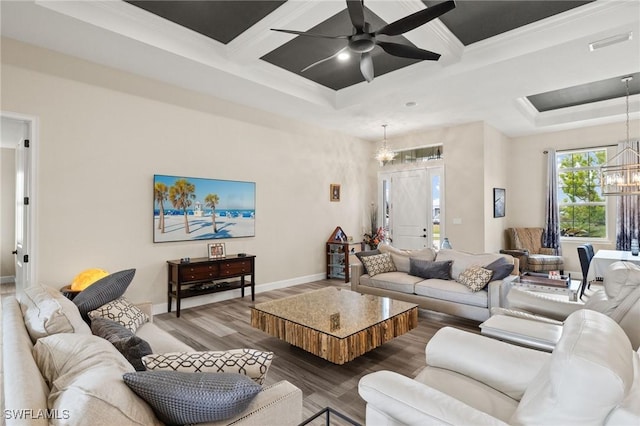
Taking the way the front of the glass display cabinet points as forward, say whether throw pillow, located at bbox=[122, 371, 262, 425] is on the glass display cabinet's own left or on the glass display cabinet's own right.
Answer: on the glass display cabinet's own right

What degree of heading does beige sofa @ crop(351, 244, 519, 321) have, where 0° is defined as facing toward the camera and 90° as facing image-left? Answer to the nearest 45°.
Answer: approximately 45°

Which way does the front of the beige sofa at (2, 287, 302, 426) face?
to the viewer's right

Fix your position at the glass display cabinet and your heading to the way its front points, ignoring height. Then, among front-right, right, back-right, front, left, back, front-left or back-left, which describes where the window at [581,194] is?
front-left

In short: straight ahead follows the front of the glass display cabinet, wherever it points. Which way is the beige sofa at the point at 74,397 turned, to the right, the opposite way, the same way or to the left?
to the left

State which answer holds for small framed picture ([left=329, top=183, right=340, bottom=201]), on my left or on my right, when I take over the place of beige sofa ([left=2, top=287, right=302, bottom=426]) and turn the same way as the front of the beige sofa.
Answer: on my left

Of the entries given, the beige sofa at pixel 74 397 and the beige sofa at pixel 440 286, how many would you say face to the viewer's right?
1

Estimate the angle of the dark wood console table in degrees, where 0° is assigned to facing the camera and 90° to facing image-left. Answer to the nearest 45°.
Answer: approximately 315°

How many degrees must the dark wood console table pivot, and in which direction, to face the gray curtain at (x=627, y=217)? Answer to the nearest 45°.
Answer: approximately 45° to its left

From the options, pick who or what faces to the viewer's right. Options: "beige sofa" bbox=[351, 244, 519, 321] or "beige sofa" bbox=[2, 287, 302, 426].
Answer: "beige sofa" bbox=[2, 287, 302, 426]

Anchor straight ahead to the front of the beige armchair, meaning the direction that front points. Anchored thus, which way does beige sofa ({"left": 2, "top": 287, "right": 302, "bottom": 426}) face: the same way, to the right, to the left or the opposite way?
to the left

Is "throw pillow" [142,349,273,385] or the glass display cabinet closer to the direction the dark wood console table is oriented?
the throw pillow

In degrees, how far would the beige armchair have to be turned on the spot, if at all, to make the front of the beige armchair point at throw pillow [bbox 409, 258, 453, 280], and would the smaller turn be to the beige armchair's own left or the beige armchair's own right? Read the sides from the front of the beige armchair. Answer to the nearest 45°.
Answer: approximately 45° to the beige armchair's own right

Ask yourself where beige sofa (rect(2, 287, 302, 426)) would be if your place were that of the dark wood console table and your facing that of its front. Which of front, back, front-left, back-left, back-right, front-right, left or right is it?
front-right

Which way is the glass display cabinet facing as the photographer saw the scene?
facing the viewer and to the right of the viewer

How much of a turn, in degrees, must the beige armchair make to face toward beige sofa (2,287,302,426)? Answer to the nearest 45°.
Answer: approximately 45° to its right

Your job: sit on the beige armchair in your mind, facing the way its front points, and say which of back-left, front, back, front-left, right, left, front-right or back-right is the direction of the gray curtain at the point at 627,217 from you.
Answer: front-left

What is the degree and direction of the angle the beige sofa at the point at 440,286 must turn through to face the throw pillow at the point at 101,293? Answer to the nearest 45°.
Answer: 0° — it already faces it

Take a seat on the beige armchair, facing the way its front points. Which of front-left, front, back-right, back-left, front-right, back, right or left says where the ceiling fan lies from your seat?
front-right
